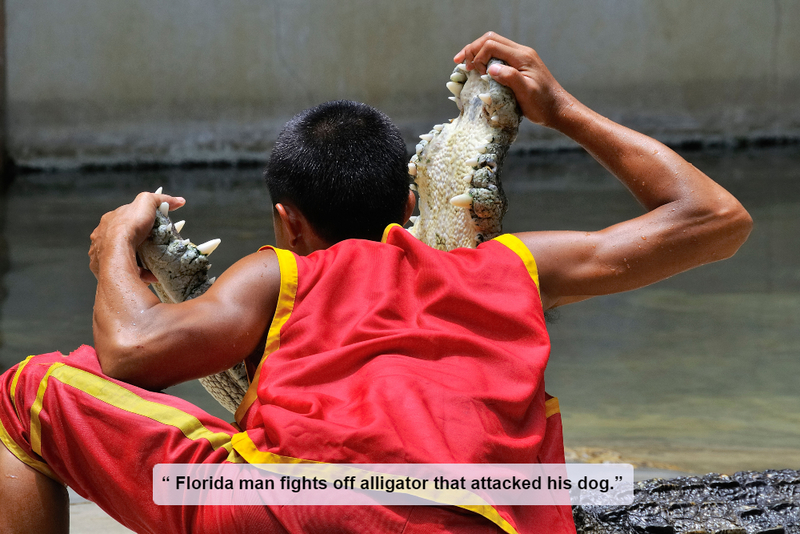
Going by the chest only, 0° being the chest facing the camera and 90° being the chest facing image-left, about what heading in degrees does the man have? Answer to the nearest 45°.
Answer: approximately 180°

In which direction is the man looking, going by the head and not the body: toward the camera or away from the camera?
away from the camera

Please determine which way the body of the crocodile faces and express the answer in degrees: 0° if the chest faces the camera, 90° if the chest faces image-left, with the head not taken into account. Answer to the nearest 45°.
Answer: approximately 45°
